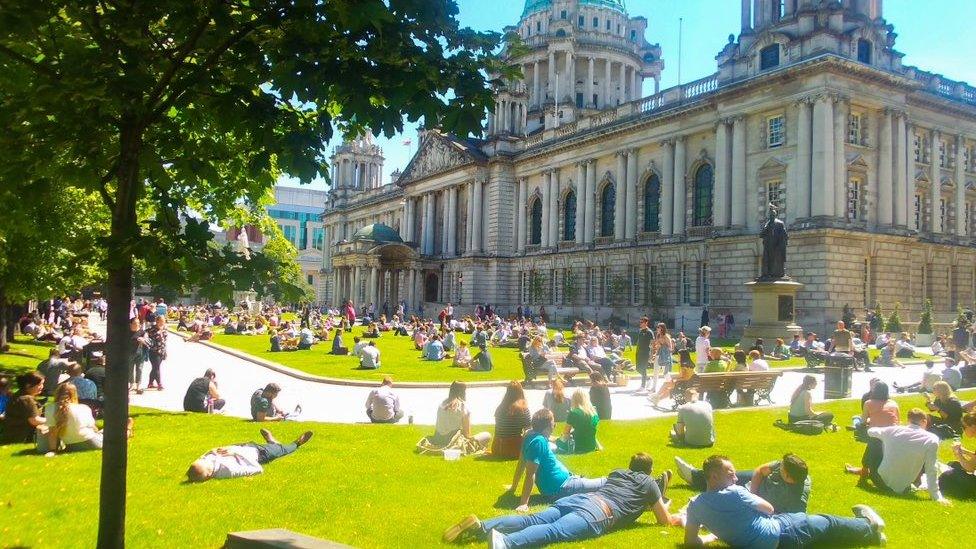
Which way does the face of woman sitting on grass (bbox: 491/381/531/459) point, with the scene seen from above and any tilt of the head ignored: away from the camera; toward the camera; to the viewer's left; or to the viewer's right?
away from the camera

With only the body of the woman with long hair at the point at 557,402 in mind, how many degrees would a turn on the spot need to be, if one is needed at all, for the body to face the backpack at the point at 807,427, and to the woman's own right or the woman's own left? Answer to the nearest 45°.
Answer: approximately 90° to the woman's own right

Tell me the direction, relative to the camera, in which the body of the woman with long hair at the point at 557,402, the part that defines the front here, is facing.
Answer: away from the camera

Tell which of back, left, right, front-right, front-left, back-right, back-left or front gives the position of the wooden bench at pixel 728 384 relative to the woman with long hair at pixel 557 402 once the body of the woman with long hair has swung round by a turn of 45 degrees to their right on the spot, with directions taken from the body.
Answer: front

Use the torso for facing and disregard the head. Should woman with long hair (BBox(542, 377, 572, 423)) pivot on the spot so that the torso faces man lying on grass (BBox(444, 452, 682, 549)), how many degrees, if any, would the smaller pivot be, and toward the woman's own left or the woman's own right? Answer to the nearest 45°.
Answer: approximately 180°

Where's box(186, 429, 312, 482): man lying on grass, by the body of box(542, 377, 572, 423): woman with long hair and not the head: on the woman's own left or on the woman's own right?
on the woman's own left

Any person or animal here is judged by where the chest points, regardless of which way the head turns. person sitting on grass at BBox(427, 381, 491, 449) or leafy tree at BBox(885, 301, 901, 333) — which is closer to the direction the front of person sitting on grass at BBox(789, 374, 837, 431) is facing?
the leafy tree

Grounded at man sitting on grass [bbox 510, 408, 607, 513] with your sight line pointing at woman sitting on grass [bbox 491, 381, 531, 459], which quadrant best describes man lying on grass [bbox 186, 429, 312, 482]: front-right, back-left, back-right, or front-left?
front-left

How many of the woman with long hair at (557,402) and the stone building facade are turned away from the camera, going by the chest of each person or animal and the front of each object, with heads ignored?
1

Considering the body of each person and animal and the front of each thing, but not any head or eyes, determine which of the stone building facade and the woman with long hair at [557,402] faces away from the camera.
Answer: the woman with long hair

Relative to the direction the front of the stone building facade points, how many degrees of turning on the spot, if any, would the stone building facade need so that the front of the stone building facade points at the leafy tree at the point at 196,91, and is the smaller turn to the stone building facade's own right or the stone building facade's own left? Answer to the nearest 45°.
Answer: approximately 45° to the stone building facade's own left

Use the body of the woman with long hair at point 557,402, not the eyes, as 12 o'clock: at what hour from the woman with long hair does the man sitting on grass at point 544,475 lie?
The man sitting on grass is roughly at 6 o'clock from the woman with long hair.
